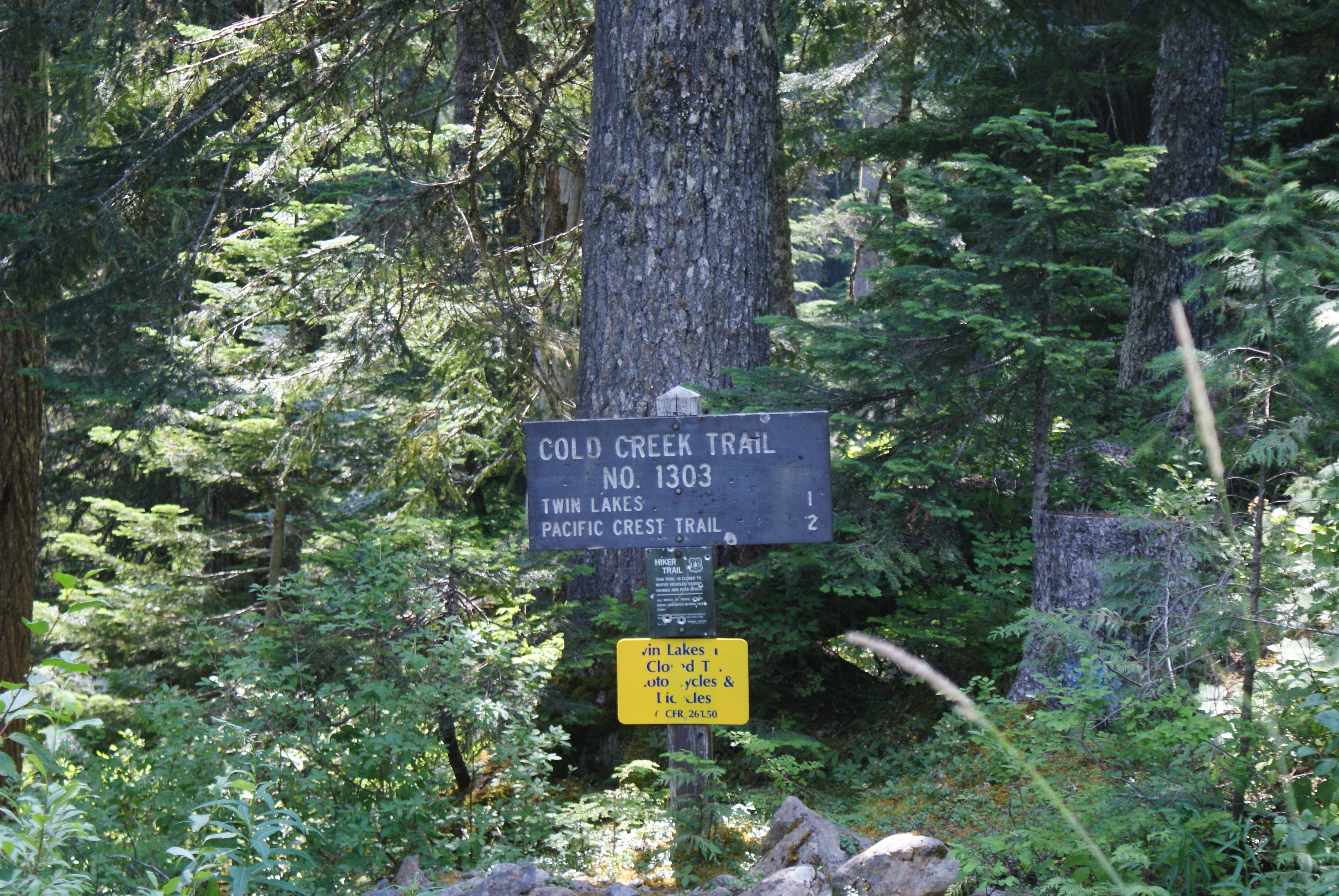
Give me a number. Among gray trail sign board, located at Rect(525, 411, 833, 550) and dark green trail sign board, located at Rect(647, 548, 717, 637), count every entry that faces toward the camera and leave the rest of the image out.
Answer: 2

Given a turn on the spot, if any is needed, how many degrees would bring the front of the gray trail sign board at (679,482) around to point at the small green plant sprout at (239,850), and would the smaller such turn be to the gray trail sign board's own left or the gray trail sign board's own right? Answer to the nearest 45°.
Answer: approximately 45° to the gray trail sign board's own right

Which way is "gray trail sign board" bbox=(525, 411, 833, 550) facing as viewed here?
toward the camera

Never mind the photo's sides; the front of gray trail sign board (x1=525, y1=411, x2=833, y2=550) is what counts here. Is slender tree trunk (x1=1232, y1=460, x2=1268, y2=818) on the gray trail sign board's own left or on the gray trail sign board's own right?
on the gray trail sign board's own left

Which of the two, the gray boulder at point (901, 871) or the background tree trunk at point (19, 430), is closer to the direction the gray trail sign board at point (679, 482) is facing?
the gray boulder

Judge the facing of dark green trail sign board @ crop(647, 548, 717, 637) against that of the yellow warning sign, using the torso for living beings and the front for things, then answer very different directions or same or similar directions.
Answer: same or similar directions

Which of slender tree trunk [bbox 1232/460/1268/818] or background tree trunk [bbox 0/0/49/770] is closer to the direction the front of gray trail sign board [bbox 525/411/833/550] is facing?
the slender tree trunk

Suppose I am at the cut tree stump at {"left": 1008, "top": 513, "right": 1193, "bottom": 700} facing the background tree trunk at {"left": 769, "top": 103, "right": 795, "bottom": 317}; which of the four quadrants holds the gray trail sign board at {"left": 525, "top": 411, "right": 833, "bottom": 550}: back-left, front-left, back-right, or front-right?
back-left

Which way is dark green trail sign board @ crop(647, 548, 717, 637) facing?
toward the camera

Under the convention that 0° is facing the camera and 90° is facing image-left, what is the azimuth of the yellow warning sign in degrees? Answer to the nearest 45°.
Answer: approximately 0°

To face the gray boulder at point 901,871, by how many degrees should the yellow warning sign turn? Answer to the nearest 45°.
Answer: approximately 45° to its left
